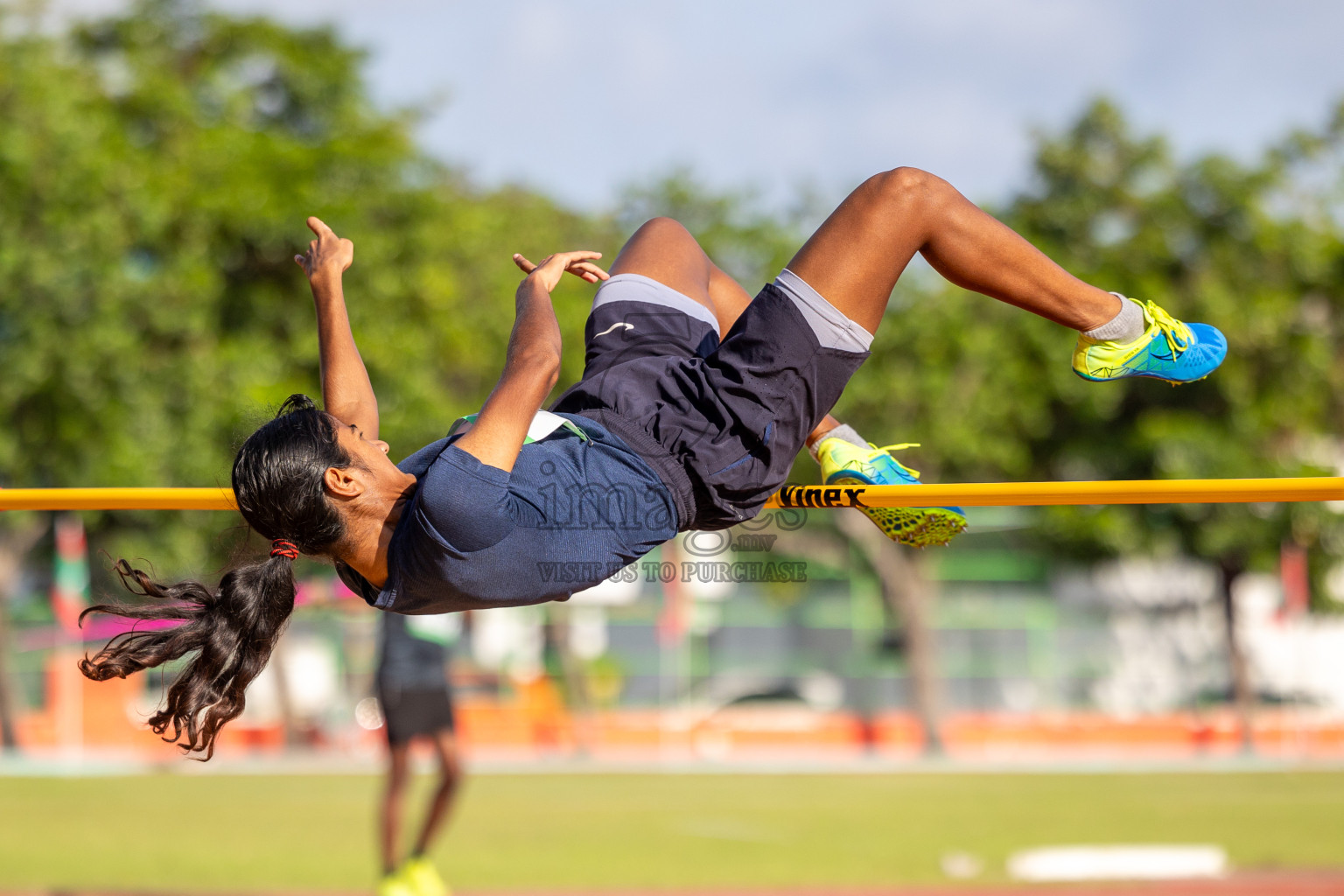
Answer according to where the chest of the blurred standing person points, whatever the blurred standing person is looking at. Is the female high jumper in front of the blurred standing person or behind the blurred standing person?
in front

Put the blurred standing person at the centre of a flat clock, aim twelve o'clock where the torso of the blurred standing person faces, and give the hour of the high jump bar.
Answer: The high jump bar is roughly at 1 o'clock from the blurred standing person.

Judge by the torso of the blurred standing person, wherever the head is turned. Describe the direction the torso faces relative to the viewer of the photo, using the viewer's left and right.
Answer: facing the viewer and to the right of the viewer
